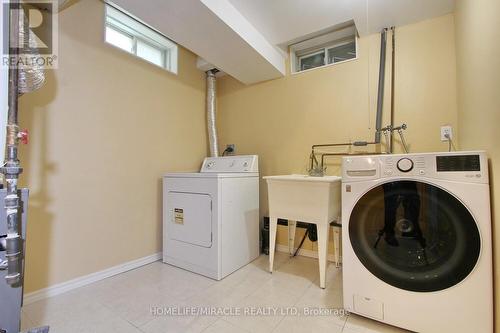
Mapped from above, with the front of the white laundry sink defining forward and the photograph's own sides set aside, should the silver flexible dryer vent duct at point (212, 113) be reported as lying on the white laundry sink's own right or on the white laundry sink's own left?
on the white laundry sink's own right

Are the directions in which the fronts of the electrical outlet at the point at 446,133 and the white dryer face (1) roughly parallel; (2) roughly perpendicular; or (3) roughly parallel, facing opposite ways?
roughly parallel

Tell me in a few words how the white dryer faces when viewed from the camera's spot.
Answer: facing the viewer and to the left of the viewer

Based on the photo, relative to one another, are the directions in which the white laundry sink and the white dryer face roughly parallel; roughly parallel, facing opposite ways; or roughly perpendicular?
roughly parallel

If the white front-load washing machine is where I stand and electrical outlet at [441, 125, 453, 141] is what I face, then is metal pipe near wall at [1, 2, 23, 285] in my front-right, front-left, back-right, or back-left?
back-left

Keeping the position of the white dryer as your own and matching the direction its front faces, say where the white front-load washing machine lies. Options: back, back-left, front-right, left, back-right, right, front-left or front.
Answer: left

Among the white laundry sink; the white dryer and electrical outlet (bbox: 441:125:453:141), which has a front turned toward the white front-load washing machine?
the electrical outlet

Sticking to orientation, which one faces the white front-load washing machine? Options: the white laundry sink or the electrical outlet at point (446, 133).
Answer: the electrical outlet

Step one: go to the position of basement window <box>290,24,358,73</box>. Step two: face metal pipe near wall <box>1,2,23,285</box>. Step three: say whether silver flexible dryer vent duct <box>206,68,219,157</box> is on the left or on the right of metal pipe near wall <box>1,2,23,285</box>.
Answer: right

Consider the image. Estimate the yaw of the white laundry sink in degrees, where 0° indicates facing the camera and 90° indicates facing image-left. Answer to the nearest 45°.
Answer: approximately 45°

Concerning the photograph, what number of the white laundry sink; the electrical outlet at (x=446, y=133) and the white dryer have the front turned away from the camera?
0

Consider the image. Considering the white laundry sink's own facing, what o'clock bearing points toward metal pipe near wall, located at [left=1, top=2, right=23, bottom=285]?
The metal pipe near wall is roughly at 12 o'clock from the white laundry sink.

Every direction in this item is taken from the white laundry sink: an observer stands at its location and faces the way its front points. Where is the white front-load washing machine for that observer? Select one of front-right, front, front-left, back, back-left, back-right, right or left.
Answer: left

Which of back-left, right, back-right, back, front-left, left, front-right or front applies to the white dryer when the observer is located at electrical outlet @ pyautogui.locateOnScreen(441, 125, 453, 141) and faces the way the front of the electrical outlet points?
front-right

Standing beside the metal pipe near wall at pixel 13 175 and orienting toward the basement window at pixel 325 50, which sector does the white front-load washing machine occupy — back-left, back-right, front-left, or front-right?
front-right

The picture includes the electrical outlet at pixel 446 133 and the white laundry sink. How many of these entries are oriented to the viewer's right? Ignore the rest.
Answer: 0

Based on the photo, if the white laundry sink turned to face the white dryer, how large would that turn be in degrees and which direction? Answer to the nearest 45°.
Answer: approximately 45° to its right

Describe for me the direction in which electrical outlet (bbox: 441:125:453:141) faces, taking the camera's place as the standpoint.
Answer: facing the viewer
